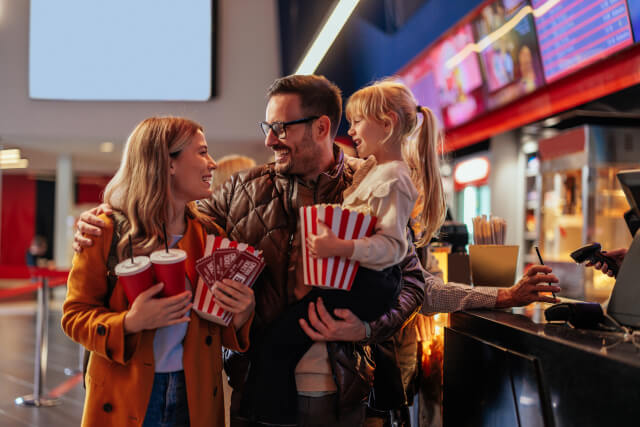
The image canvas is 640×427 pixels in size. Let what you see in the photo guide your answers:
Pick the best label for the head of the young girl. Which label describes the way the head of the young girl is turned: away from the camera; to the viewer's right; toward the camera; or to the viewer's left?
to the viewer's left

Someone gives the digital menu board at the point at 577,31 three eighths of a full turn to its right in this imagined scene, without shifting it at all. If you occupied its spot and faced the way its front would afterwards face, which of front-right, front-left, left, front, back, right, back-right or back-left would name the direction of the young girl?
back

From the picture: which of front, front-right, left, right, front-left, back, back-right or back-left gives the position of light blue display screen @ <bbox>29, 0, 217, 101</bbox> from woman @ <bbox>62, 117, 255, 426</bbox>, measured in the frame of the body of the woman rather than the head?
back-left

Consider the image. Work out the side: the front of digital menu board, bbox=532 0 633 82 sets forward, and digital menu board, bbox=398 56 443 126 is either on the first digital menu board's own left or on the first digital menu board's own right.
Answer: on the first digital menu board's own right

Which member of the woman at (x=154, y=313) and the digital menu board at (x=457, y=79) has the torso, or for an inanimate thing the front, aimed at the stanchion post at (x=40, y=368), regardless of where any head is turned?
the digital menu board

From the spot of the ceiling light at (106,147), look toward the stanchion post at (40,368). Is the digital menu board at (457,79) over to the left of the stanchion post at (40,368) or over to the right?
left

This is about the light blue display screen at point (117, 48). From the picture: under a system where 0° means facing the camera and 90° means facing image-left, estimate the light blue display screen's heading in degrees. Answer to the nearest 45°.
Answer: approximately 0°

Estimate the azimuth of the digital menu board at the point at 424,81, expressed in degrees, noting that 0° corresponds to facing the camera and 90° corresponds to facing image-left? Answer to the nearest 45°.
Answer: approximately 45°

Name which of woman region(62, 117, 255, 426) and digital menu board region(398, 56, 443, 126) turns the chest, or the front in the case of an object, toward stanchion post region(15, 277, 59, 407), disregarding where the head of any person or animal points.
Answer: the digital menu board

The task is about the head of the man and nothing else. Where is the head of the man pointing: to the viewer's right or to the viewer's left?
to the viewer's left

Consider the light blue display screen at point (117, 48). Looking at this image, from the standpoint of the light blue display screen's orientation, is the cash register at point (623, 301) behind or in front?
in front

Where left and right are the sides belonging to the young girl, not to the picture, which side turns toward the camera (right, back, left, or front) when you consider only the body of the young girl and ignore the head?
left

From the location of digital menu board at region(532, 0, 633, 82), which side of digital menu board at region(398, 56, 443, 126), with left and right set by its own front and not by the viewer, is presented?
left
